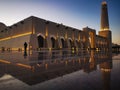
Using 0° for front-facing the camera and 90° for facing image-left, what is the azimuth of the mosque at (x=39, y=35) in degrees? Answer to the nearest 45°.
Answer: approximately 315°
